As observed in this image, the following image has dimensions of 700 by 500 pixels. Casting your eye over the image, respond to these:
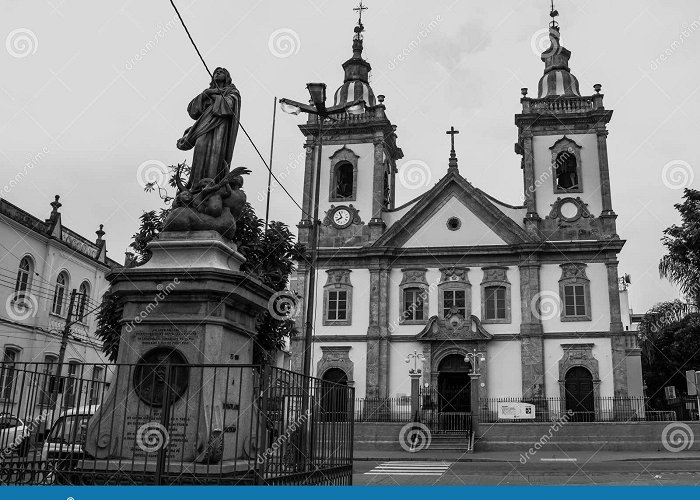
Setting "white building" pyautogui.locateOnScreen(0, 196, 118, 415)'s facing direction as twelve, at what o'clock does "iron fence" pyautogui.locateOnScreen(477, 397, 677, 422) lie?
The iron fence is roughly at 11 o'clock from the white building.

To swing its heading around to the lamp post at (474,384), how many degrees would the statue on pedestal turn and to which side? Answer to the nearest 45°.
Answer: approximately 180°

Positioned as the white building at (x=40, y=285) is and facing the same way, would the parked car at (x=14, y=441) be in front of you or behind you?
in front

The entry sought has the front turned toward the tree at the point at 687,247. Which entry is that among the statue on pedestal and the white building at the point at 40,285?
the white building

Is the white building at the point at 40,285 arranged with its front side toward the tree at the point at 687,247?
yes

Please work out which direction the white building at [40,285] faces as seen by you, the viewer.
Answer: facing the viewer and to the right of the viewer

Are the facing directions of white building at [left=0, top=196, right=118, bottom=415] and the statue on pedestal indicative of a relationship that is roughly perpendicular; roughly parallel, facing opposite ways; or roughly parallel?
roughly perpendicular

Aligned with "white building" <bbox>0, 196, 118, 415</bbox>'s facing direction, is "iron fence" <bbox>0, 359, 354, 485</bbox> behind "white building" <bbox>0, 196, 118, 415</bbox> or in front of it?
in front

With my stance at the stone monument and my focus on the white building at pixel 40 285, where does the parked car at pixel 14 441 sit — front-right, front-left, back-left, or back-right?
front-left

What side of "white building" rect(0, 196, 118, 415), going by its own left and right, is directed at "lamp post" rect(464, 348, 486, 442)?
front

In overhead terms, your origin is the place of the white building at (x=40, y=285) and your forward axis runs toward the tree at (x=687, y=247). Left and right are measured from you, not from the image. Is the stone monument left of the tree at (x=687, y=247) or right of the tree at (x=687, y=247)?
right

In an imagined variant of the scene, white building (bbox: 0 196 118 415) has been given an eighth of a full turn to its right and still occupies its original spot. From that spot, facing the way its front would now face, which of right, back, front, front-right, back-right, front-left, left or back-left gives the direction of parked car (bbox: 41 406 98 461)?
front

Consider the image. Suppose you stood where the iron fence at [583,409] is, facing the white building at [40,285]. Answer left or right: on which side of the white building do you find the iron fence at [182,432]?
left

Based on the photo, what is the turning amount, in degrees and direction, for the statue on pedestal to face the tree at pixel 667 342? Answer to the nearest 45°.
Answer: approximately 180°

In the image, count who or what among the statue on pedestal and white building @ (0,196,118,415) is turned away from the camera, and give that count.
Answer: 0

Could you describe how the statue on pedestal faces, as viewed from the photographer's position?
facing the viewer and to the left of the viewer

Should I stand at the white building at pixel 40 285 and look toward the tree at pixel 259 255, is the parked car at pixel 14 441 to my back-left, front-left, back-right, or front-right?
front-right
